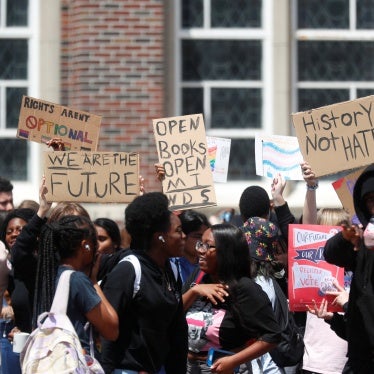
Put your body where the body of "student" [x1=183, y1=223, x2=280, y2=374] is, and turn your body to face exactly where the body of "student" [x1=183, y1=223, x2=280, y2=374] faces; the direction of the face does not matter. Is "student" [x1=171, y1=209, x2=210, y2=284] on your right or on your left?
on your right

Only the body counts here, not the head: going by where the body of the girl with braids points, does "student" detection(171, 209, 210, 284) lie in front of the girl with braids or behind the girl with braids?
in front

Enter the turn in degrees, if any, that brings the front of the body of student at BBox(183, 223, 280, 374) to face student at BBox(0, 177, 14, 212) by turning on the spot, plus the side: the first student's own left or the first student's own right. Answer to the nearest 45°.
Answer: approximately 90° to the first student's own right

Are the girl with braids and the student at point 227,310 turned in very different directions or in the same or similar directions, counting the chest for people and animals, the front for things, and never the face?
very different directions

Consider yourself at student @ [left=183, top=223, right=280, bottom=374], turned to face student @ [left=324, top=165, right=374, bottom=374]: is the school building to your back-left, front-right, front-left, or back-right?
back-left

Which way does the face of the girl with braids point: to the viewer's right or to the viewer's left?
to the viewer's right

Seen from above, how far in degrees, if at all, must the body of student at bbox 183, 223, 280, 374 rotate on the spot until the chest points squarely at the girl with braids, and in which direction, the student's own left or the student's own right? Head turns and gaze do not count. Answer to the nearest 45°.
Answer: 0° — they already face them

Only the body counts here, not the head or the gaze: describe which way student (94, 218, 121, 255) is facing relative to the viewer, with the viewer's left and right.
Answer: facing the viewer and to the left of the viewer

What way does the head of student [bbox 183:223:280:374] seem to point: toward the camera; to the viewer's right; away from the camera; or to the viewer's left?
to the viewer's left

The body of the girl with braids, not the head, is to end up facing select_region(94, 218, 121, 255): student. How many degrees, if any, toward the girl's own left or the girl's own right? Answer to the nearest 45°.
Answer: approximately 45° to the girl's own left
